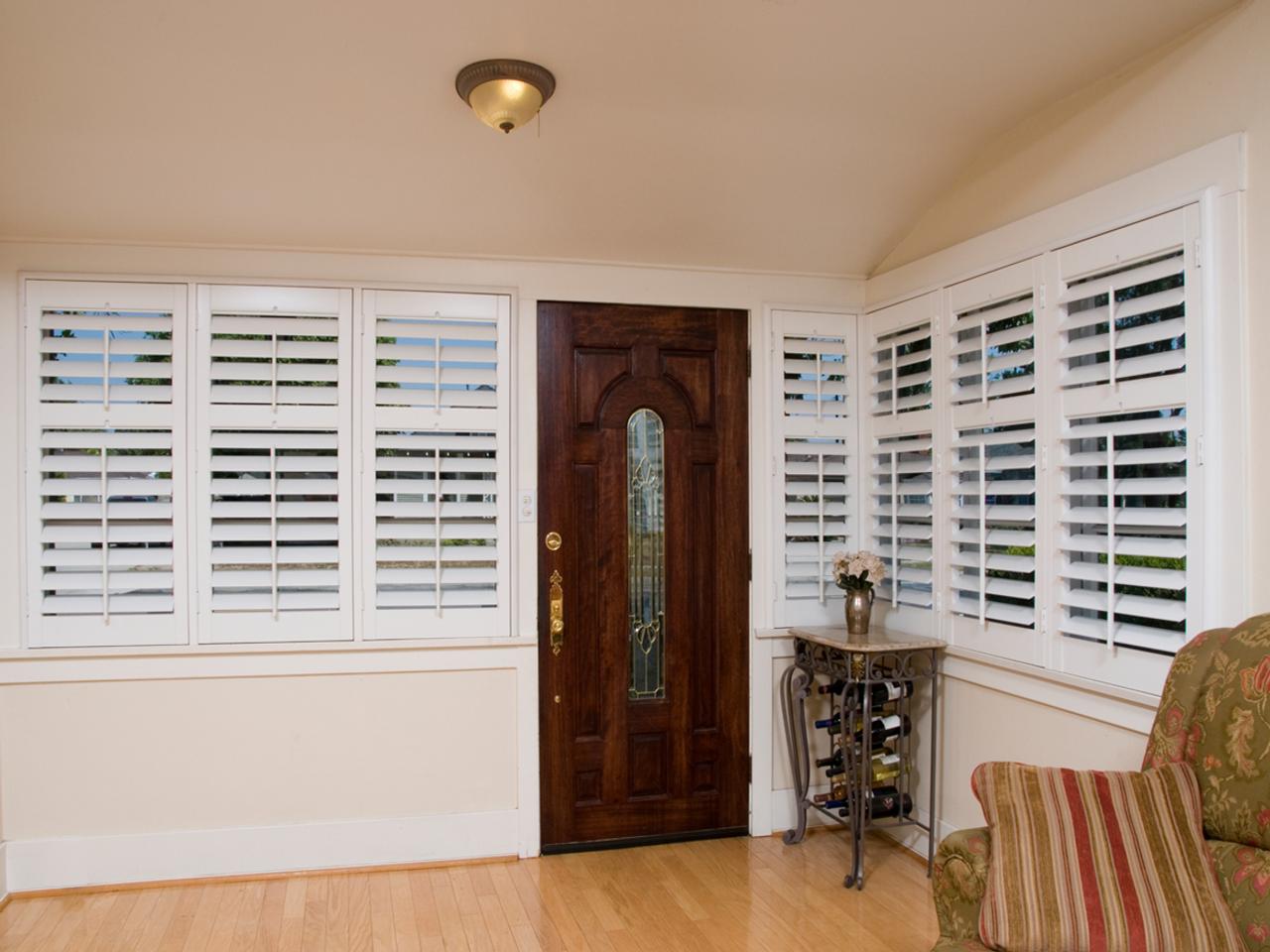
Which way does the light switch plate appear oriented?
toward the camera

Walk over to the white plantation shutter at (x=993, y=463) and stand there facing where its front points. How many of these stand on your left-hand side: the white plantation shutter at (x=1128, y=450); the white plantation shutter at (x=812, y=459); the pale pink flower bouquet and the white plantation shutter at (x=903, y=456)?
1

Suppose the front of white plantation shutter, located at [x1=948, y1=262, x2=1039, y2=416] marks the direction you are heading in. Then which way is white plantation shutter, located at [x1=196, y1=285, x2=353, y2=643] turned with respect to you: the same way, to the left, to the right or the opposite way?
to the left

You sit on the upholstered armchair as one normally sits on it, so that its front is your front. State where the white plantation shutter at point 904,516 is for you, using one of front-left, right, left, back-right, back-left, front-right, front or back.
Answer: right

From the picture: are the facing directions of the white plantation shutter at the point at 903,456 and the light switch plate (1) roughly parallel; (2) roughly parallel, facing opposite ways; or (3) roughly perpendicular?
roughly perpendicular

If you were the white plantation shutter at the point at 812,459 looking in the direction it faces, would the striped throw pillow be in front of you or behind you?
in front

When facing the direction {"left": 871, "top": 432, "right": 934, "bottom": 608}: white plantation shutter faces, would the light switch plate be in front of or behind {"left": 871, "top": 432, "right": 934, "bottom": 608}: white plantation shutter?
in front

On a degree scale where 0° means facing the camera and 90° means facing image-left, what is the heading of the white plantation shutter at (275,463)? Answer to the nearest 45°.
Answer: approximately 0°

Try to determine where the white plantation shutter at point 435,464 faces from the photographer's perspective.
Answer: facing the viewer

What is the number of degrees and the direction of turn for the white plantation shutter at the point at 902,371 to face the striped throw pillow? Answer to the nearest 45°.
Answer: approximately 45° to its left

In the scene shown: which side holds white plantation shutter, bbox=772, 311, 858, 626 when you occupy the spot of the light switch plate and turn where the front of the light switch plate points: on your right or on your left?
on your left

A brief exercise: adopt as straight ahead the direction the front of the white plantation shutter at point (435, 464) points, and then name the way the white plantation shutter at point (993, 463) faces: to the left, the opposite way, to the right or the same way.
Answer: to the right

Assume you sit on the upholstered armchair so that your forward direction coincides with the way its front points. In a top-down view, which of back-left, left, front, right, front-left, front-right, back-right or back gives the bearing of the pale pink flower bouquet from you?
right

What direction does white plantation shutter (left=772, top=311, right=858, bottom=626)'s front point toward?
toward the camera

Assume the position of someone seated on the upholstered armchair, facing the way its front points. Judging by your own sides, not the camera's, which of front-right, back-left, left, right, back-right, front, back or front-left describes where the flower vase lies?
right

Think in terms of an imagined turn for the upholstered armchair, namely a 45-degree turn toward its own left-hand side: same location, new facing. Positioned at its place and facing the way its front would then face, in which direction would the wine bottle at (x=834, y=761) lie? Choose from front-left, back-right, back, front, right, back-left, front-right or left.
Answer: back-right

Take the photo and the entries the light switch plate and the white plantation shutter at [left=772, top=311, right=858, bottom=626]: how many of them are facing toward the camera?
2

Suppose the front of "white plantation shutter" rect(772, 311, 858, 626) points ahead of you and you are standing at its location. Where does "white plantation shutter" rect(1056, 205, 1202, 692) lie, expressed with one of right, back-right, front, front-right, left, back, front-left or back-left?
front-left
